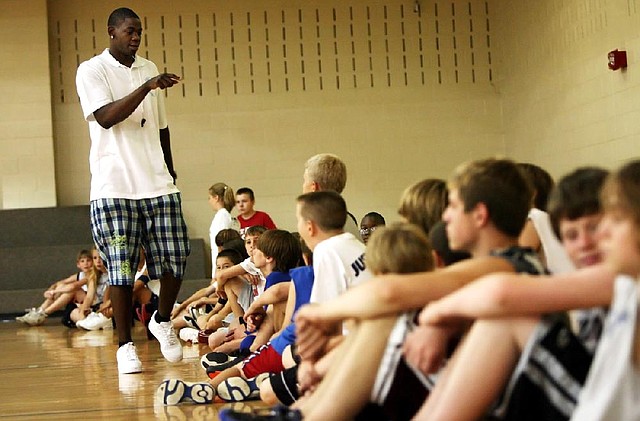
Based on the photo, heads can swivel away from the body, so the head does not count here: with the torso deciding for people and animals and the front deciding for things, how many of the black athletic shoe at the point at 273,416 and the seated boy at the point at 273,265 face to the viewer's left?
2

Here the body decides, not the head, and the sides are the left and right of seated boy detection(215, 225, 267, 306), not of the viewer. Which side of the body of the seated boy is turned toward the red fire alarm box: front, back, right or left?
back

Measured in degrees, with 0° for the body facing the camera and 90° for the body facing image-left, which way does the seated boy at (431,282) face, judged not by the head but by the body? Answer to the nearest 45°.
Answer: approximately 90°

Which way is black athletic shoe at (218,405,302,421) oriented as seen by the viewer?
to the viewer's left

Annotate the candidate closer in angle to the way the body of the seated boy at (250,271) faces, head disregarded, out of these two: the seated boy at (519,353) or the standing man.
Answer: the standing man

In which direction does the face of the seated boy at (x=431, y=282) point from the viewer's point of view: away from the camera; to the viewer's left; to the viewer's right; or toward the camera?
to the viewer's left

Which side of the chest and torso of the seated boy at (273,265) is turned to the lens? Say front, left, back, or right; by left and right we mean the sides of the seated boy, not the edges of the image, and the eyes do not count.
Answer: left
